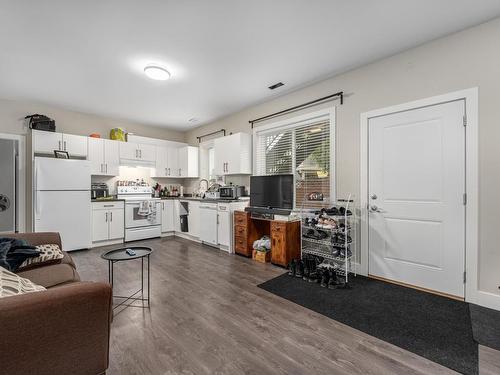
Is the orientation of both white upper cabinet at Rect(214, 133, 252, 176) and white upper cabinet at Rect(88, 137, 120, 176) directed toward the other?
no

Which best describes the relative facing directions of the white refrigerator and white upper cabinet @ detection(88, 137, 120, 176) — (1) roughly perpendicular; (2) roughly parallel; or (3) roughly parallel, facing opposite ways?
roughly parallel

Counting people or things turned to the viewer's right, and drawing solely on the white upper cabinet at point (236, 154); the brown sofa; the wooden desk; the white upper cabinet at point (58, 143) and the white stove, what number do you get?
1

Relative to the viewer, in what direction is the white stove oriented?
toward the camera

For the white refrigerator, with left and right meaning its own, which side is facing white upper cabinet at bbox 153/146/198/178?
left

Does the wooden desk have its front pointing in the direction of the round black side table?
yes

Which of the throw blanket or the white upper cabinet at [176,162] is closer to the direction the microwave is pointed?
the throw blanket

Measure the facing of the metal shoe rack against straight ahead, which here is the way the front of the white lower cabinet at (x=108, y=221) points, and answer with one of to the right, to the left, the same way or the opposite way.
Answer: to the right

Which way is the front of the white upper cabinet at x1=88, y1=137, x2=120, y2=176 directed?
toward the camera

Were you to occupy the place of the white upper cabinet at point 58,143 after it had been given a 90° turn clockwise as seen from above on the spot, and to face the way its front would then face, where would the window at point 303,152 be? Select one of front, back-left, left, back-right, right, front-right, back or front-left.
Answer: back-left

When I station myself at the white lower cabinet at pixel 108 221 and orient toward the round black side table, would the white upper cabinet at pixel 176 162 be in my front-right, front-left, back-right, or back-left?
back-left

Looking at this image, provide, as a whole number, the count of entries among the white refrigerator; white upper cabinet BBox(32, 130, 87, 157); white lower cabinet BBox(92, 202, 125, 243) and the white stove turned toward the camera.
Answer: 4

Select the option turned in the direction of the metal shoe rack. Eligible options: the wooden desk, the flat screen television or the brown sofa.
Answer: the brown sofa

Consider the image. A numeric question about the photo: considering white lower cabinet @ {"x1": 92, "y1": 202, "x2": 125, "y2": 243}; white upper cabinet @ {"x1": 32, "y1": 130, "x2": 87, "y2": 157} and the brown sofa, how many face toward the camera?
2

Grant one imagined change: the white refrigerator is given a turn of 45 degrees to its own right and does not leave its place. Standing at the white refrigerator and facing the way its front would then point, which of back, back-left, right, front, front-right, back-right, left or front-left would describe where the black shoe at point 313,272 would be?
left
